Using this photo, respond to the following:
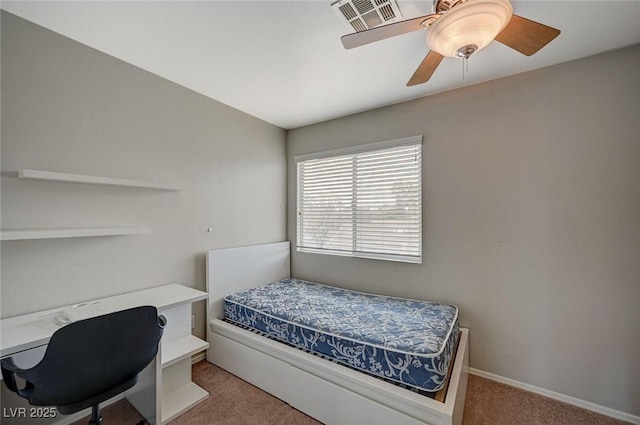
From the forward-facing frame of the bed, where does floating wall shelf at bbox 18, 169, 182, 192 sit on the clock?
The floating wall shelf is roughly at 4 o'clock from the bed.

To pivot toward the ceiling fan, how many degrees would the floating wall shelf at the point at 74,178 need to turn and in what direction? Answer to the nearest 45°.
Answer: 0° — it already faces it

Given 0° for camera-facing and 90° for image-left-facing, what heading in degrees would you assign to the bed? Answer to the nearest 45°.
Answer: approximately 315°

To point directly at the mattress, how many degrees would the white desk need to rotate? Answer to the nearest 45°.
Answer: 0° — it already faces it

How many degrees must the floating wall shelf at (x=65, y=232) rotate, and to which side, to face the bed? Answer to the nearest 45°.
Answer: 0° — it already faces it
